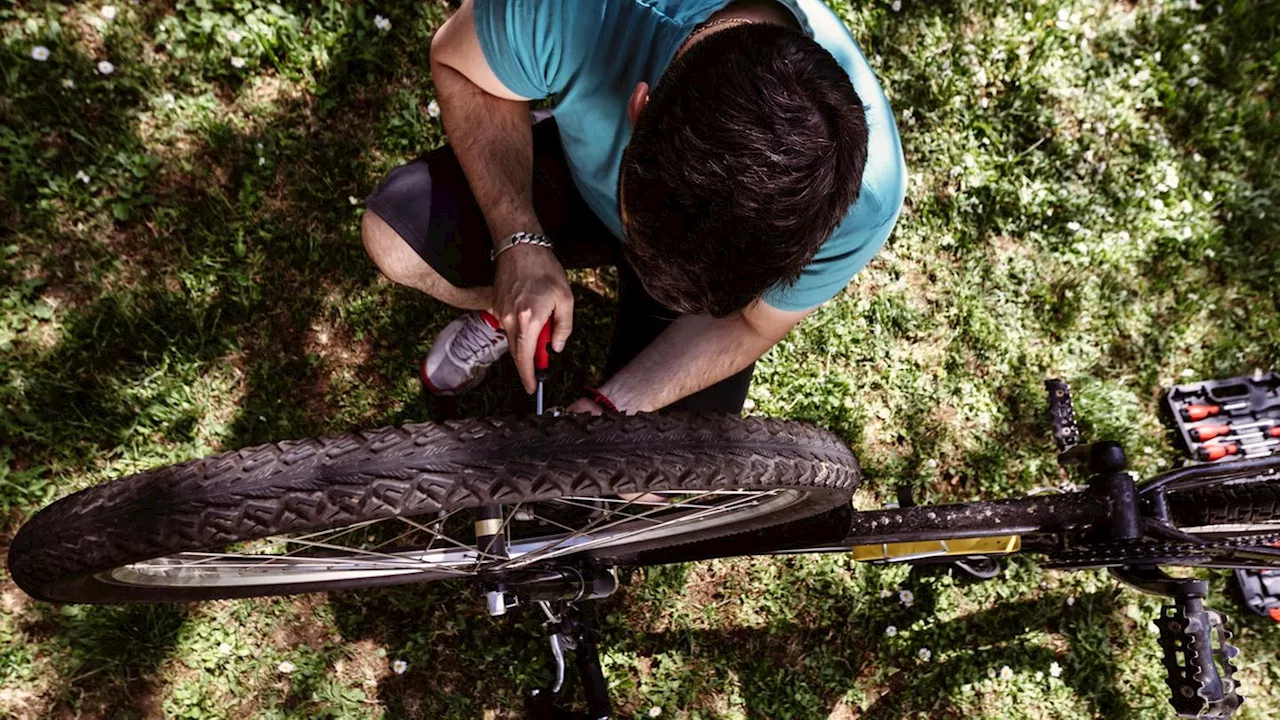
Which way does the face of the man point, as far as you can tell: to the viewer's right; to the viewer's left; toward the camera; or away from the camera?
toward the camera

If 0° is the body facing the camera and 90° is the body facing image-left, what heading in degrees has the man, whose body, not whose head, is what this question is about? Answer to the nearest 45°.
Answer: approximately 45°
